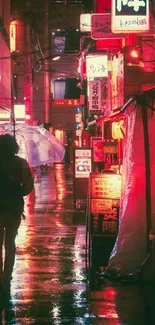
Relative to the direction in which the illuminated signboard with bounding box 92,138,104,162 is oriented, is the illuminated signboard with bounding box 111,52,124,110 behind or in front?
in front

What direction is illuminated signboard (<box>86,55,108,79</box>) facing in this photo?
toward the camera

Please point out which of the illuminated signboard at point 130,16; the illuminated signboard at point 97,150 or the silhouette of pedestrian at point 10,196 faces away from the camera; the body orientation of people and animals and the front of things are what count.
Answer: the silhouette of pedestrian

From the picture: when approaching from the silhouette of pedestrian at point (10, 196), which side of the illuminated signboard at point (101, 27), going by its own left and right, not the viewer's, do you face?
front

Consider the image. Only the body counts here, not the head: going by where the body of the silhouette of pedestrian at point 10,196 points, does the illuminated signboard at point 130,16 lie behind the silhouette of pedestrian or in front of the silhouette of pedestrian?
in front

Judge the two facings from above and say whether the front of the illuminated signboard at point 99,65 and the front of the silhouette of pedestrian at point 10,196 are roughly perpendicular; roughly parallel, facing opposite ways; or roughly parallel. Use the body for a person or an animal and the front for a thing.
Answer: roughly parallel, facing opposite ways

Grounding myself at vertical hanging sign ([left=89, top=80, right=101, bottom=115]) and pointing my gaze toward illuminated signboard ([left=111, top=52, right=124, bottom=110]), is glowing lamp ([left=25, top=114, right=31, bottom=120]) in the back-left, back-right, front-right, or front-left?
back-right

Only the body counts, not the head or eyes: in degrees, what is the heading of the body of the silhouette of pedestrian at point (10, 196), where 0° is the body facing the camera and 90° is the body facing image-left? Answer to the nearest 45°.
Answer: approximately 180°

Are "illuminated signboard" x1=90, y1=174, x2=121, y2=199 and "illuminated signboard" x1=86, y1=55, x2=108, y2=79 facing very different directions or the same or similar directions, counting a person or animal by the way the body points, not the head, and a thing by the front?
same or similar directions

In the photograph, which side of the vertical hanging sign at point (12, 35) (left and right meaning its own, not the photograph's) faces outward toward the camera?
front

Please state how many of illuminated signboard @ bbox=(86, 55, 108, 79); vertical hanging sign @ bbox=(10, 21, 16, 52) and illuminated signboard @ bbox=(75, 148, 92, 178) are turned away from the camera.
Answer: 0

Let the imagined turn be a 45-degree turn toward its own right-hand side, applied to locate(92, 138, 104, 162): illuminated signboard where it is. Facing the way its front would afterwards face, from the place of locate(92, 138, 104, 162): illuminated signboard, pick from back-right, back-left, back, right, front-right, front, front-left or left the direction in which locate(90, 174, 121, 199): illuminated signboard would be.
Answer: front-left

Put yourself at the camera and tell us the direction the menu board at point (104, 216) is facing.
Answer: facing the viewer
